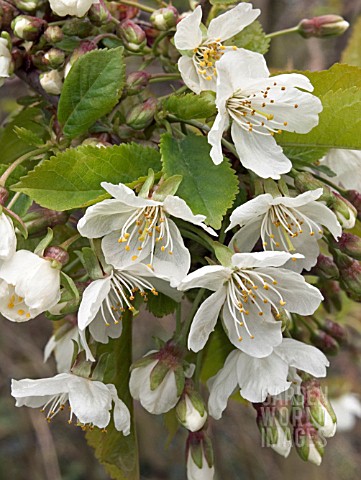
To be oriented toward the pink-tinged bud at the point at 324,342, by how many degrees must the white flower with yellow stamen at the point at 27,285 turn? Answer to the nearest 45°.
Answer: approximately 135° to its left

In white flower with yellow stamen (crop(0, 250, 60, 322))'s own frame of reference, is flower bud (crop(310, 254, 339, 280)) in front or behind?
behind

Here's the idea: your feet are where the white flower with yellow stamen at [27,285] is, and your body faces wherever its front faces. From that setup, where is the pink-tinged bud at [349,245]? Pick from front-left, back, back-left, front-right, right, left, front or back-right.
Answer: back-left

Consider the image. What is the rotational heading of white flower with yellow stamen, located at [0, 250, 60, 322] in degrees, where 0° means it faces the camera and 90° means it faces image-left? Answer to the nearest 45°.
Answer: approximately 45°
